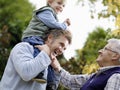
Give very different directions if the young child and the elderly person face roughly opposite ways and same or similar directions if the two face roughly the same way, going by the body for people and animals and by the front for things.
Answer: very different directions

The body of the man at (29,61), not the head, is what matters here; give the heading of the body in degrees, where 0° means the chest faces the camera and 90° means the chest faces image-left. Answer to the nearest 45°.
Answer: approximately 270°

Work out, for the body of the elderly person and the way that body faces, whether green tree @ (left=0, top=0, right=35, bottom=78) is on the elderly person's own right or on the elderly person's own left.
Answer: on the elderly person's own right

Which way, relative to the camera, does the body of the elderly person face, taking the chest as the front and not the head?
to the viewer's left

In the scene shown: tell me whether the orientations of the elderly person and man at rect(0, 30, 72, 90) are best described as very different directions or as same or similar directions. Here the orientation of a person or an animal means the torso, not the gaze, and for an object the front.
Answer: very different directions

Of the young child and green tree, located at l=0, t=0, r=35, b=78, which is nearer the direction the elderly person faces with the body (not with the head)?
the young child

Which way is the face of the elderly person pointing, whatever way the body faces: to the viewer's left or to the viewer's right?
to the viewer's left

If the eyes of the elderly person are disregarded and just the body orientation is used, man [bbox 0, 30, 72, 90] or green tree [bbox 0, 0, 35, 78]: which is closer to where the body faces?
the man
